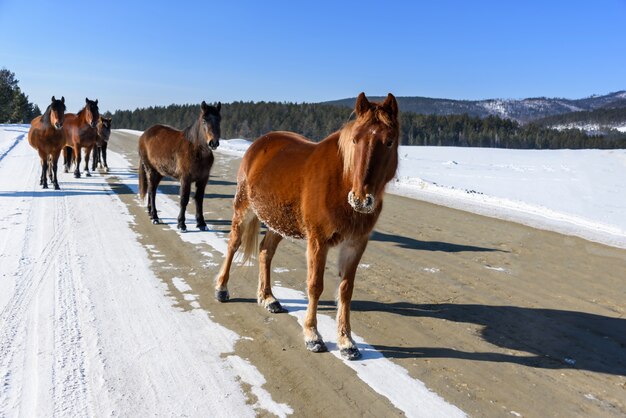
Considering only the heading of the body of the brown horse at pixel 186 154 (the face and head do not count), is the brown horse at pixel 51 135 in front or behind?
behind

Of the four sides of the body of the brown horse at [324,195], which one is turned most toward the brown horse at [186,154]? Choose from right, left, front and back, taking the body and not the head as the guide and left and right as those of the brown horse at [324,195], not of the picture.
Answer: back

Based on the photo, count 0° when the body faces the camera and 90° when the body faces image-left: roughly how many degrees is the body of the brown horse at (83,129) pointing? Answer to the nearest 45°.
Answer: approximately 315°

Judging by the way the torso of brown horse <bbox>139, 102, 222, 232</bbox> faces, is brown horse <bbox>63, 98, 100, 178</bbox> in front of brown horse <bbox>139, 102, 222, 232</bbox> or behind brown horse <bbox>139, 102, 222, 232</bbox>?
behind

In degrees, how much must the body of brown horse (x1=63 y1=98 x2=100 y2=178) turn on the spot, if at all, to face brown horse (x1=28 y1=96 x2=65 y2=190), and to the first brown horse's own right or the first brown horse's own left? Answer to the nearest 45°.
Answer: approximately 45° to the first brown horse's own right

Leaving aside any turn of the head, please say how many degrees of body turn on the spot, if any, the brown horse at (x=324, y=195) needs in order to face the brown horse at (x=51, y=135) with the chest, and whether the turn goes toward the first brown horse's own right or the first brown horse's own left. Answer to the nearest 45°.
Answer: approximately 180°

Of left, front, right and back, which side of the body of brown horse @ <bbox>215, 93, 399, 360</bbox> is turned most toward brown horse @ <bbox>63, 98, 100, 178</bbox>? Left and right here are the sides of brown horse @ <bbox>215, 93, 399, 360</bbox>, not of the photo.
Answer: back
